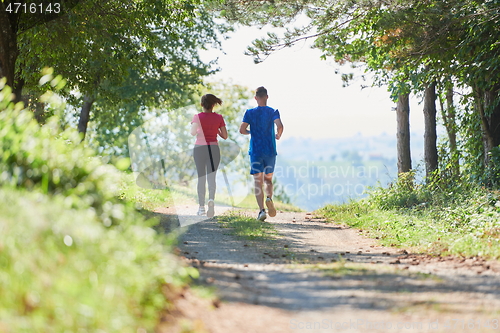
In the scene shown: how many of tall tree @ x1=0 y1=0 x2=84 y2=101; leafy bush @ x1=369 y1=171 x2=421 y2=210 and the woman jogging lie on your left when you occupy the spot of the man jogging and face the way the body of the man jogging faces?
2

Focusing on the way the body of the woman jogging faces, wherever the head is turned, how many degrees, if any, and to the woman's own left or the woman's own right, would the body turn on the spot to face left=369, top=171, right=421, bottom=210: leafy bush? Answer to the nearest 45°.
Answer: approximately 45° to the woman's own right

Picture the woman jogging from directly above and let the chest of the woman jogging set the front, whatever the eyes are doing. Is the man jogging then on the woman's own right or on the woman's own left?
on the woman's own right

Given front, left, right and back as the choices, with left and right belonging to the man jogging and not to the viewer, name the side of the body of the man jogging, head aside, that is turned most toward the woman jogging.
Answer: left

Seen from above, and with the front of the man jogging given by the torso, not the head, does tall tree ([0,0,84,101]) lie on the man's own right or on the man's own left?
on the man's own left

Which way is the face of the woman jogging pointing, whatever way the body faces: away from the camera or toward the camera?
away from the camera

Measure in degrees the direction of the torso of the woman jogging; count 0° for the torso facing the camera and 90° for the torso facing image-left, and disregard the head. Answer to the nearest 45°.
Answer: approximately 180°

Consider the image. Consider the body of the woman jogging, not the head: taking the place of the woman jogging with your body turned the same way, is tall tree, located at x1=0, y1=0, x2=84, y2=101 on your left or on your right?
on your left

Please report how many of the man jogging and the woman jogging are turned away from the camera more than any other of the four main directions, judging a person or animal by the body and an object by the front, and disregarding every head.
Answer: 2

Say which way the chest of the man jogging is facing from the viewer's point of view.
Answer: away from the camera
